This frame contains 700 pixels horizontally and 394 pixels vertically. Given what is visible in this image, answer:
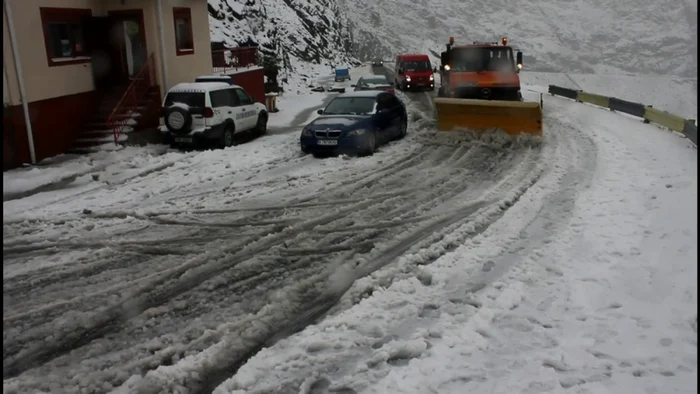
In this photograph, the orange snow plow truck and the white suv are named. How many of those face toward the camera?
1

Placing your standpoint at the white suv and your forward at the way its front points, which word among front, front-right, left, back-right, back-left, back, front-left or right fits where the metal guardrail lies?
front-right

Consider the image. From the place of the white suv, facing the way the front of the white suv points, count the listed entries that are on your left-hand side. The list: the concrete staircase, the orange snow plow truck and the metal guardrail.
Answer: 1

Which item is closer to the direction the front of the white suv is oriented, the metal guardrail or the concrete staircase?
the metal guardrail

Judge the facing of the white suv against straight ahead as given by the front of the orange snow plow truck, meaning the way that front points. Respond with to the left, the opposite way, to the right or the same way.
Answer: the opposite way

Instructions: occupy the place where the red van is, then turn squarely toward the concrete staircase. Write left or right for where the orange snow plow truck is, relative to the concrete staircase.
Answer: left

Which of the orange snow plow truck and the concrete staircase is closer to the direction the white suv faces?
the orange snow plow truck

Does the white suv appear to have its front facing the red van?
yes

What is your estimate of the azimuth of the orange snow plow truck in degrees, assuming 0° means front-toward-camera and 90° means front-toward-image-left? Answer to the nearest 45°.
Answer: approximately 0°

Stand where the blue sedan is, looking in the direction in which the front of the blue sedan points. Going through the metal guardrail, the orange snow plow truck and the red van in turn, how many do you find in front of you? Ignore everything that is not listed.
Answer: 0

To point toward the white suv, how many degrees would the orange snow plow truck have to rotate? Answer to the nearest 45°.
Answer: approximately 45° to its right

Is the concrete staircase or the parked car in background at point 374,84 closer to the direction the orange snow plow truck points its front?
the concrete staircase

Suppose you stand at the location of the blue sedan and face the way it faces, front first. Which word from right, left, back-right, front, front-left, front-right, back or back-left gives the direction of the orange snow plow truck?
back

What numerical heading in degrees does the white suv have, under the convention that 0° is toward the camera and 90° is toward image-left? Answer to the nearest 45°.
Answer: approximately 225°

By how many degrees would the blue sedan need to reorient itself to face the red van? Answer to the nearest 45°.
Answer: approximately 135° to its right

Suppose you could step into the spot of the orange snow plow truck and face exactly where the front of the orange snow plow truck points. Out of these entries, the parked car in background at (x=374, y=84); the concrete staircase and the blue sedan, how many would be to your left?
0

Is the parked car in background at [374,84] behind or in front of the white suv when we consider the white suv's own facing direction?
in front

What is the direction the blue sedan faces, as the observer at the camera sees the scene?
facing the viewer and to the left of the viewer

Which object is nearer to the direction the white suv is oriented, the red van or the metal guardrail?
the red van

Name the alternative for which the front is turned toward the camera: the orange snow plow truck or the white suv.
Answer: the orange snow plow truck

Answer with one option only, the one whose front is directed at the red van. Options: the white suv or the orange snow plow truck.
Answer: the white suv

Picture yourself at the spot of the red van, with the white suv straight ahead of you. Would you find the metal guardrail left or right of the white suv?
left

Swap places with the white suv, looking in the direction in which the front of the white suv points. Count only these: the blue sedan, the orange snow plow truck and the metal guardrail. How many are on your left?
0
